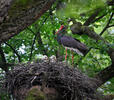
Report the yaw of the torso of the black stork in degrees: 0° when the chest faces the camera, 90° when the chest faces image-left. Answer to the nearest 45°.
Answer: approximately 90°

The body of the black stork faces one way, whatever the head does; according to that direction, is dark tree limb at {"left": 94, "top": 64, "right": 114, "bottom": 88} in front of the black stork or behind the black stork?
behind
